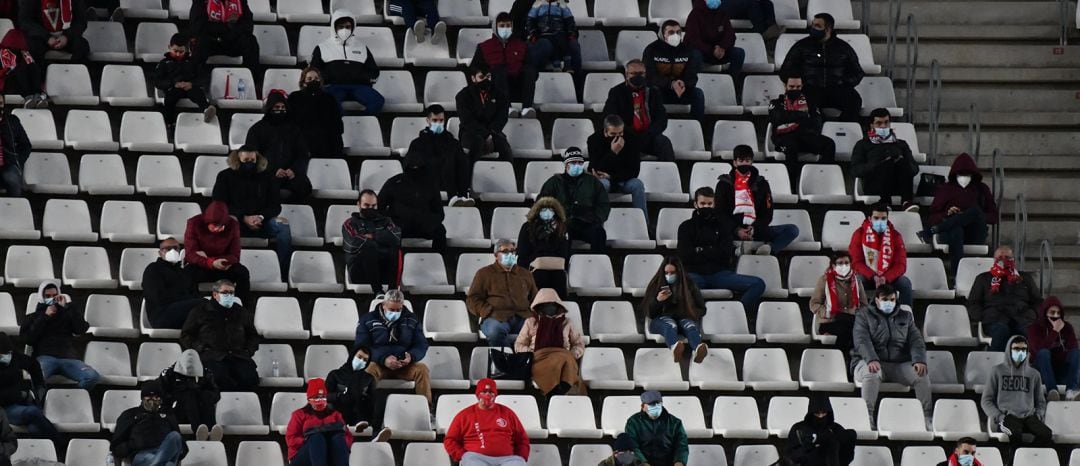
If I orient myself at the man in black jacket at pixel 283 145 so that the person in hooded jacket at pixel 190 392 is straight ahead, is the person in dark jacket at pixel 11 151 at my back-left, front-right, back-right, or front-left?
front-right

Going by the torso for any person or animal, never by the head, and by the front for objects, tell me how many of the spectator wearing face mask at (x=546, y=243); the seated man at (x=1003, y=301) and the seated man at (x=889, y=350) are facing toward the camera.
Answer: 3

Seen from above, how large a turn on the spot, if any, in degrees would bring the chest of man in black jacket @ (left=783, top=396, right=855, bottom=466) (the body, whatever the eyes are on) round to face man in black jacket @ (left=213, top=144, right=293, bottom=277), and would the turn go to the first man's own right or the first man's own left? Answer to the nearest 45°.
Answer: approximately 90° to the first man's own right

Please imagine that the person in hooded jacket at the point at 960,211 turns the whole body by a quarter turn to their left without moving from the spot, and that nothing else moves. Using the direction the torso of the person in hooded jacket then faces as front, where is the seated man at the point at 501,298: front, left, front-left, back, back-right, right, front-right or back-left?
back-right

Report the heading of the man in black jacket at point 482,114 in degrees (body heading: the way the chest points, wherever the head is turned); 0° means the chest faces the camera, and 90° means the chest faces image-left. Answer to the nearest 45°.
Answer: approximately 0°

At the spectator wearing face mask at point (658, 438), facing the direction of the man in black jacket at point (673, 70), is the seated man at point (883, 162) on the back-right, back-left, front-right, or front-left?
front-right

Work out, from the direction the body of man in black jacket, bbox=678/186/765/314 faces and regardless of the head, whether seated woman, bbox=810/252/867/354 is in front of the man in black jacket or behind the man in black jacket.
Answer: in front

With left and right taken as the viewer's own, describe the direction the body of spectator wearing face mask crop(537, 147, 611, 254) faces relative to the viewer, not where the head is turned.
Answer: facing the viewer

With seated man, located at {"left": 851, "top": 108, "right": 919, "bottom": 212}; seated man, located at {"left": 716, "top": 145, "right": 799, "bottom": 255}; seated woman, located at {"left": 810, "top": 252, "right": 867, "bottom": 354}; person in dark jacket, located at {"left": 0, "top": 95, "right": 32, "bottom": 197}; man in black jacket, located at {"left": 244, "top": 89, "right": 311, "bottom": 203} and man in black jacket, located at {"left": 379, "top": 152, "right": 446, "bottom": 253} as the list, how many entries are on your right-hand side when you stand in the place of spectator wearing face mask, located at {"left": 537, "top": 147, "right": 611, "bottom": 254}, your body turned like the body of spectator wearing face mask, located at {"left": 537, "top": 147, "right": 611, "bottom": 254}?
3

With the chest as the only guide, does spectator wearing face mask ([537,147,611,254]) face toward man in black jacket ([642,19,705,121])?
no

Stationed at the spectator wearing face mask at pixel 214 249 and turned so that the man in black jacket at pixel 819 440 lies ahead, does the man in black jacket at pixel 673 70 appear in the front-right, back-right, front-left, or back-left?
front-left

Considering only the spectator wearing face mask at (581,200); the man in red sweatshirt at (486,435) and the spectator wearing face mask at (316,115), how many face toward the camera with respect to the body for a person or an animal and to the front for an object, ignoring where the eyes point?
3

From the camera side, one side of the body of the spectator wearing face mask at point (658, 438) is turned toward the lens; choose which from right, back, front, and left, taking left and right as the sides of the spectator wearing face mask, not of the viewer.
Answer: front

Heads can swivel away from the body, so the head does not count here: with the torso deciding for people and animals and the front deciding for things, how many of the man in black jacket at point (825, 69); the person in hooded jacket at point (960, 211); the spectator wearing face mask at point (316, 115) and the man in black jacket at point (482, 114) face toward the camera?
4

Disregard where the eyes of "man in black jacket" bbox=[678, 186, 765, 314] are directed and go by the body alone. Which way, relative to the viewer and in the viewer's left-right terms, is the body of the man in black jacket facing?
facing the viewer and to the right of the viewer

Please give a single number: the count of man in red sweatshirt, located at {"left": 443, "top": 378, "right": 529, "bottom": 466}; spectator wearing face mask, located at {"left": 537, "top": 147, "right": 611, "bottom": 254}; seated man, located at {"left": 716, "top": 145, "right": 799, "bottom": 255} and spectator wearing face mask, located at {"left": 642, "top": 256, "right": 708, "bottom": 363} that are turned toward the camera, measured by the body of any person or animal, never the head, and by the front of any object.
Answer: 4

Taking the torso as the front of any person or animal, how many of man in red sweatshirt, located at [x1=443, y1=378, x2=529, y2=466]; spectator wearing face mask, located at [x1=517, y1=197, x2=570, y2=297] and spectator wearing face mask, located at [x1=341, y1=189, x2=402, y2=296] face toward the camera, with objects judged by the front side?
3
